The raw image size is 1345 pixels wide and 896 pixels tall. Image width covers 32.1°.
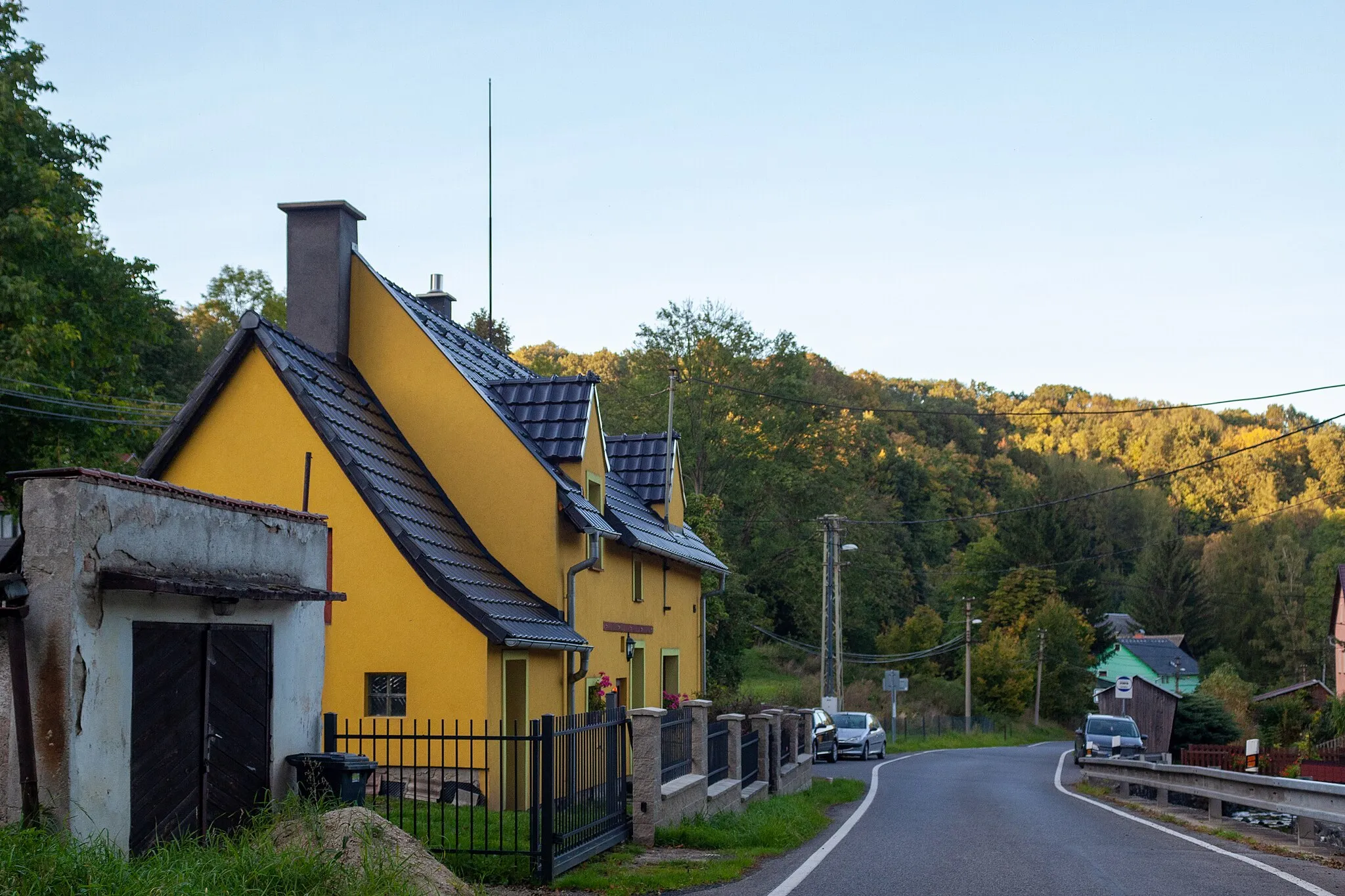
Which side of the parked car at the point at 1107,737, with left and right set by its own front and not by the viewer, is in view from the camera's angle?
front

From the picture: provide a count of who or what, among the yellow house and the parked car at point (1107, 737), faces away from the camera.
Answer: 0

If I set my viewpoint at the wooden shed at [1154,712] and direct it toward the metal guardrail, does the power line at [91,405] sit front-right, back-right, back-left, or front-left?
front-right

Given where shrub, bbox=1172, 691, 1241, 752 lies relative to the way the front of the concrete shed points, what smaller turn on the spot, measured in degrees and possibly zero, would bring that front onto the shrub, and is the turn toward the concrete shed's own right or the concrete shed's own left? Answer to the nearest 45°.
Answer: approximately 90° to the concrete shed's own left

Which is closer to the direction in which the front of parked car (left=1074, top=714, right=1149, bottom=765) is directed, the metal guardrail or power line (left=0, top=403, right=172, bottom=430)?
the metal guardrail

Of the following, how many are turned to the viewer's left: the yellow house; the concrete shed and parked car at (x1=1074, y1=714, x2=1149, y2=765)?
0

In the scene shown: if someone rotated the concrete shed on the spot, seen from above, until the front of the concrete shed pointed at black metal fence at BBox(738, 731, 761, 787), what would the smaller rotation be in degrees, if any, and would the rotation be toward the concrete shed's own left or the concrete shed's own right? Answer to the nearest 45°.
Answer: approximately 90° to the concrete shed's own left

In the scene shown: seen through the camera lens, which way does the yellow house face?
facing the viewer and to the right of the viewer

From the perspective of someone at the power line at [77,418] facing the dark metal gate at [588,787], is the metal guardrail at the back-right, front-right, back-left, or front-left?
front-left

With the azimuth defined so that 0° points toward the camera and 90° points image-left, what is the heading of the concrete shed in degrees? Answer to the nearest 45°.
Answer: approximately 315°

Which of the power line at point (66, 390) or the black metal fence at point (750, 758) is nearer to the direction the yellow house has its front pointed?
the black metal fence

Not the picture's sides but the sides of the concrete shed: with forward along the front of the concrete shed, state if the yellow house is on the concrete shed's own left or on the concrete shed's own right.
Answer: on the concrete shed's own left

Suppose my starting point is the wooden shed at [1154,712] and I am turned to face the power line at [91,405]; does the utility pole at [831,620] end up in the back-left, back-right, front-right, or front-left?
front-right

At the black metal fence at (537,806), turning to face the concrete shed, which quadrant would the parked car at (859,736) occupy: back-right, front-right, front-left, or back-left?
back-right
